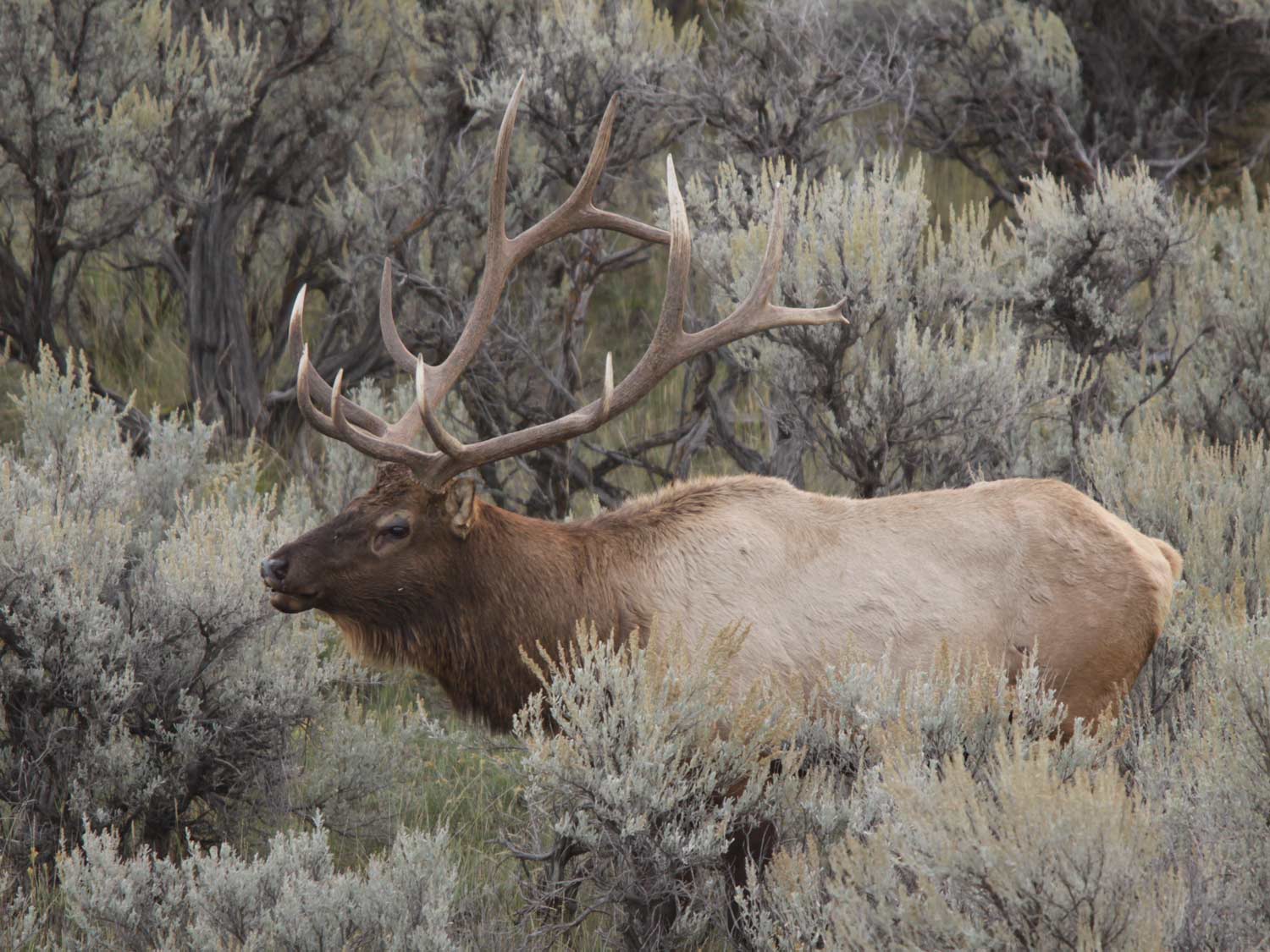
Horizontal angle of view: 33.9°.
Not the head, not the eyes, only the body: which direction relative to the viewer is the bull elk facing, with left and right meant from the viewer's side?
facing to the left of the viewer
